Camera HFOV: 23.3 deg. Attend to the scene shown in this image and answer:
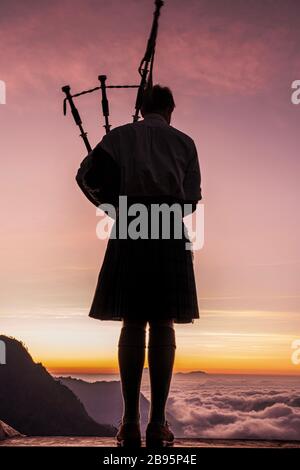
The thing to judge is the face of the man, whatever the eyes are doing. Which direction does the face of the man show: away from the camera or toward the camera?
away from the camera

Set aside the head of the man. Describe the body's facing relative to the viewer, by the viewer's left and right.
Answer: facing away from the viewer

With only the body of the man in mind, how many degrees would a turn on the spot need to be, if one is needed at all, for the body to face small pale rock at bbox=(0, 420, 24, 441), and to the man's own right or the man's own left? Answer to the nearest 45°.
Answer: approximately 45° to the man's own left
